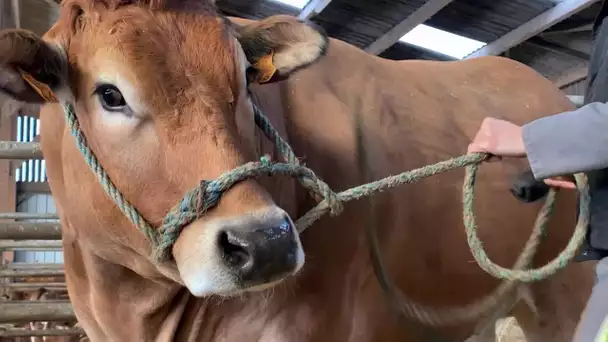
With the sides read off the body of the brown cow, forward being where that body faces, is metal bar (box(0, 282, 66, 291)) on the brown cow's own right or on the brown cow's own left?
on the brown cow's own right

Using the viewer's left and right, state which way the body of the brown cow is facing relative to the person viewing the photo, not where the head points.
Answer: facing the viewer and to the left of the viewer

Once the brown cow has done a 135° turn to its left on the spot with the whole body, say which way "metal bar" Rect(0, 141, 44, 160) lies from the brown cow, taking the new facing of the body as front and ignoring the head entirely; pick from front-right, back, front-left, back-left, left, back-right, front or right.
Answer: back-left

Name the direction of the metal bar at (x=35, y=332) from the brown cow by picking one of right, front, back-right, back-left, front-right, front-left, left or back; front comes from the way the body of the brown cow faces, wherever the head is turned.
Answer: right
